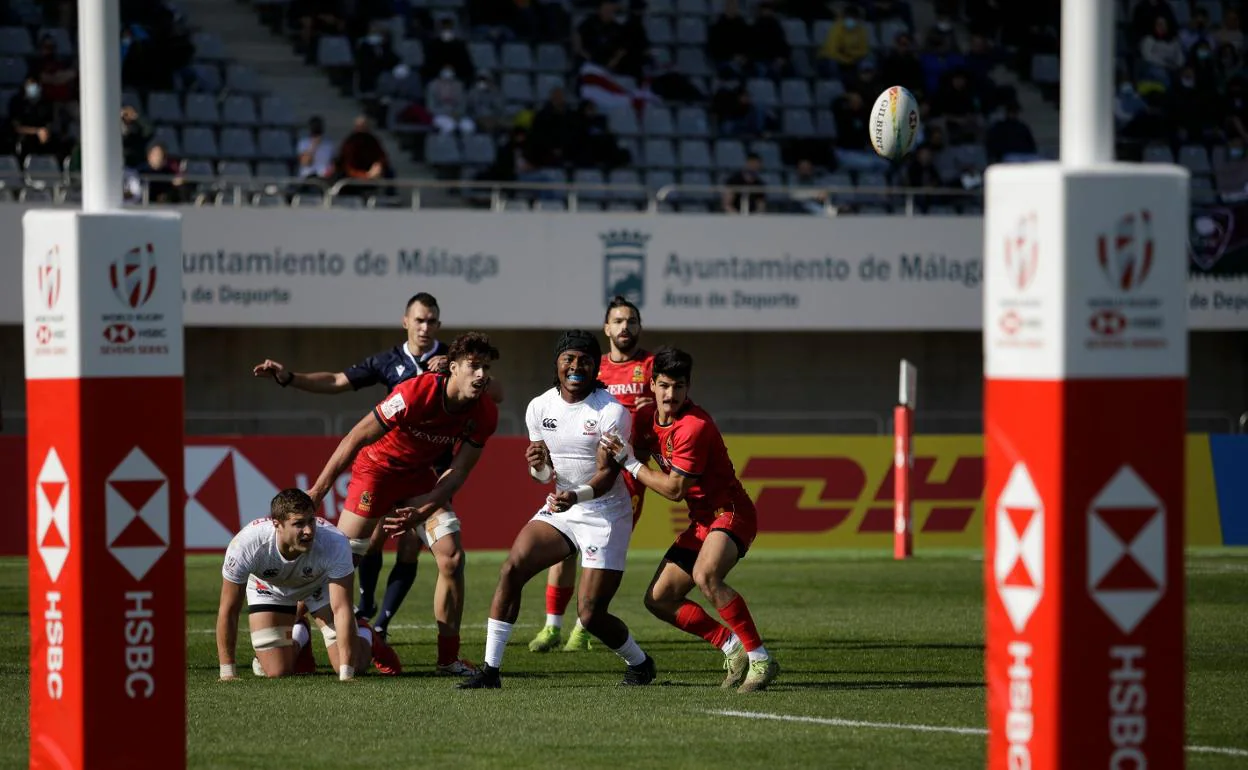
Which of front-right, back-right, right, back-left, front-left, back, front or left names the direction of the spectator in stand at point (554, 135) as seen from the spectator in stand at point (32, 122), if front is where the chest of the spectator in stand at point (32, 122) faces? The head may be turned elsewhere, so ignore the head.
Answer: left

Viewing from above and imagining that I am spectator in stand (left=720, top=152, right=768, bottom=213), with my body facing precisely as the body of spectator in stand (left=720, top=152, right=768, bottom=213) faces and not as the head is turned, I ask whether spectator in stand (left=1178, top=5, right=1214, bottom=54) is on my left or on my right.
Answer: on my left

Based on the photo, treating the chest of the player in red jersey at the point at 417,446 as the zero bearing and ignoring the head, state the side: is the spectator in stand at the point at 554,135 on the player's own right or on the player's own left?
on the player's own left

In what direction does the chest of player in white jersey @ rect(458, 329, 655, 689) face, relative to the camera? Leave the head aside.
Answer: toward the camera

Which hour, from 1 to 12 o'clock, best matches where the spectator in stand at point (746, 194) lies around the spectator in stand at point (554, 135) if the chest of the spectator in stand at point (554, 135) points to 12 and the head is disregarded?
the spectator in stand at point (746, 194) is roughly at 9 o'clock from the spectator in stand at point (554, 135).

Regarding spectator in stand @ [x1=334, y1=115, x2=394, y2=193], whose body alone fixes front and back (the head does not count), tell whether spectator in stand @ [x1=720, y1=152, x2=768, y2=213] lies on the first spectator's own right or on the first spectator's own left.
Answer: on the first spectator's own left

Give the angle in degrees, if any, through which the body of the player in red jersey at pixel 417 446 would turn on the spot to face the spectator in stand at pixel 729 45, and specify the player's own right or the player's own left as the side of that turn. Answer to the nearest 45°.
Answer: approximately 135° to the player's own left

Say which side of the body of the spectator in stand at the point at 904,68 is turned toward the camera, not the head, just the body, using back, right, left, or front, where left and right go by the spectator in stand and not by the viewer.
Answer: front

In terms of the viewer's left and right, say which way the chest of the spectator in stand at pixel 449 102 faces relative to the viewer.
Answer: facing the viewer

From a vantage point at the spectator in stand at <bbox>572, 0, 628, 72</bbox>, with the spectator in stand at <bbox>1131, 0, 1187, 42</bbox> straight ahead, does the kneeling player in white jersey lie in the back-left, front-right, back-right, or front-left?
back-right

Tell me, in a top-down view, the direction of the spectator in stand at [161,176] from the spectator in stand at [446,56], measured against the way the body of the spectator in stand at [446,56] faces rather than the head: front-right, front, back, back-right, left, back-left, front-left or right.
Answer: front-right

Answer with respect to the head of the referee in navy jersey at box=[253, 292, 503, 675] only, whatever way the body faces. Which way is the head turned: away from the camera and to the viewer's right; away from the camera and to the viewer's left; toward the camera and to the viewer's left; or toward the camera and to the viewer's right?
toward the camera and to the viewer's right
